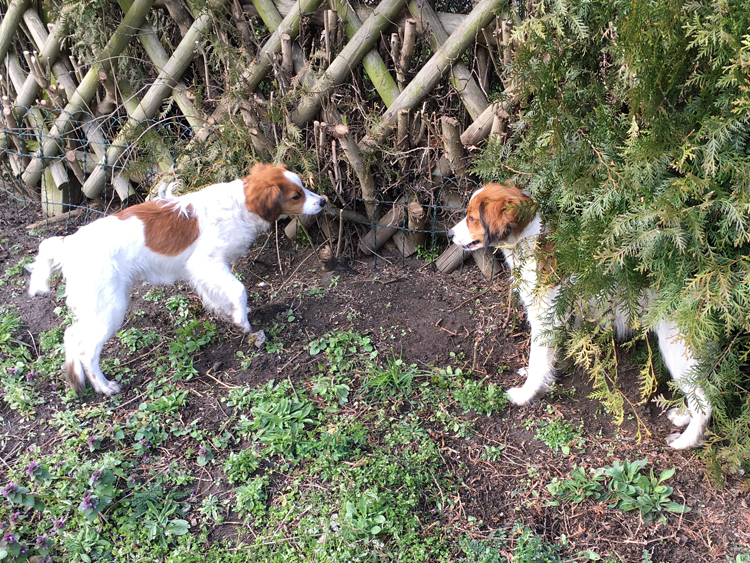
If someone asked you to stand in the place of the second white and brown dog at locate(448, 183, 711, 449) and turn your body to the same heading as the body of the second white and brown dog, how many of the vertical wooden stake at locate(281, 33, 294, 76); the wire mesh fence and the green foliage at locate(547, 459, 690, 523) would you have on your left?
1

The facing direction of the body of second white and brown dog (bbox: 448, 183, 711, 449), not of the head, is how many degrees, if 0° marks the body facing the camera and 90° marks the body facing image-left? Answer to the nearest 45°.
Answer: approximately 90°

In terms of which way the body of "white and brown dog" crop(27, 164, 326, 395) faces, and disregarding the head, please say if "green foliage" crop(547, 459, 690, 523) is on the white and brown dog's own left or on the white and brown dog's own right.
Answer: on the white and brown dog's own right

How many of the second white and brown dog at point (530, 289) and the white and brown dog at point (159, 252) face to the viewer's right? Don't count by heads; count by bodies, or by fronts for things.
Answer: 1

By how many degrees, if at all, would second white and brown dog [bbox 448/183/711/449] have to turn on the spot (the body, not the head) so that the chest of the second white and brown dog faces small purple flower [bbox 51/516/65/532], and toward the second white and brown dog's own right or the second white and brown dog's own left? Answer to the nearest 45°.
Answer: approximately 45° to the second white and brown dog's own left

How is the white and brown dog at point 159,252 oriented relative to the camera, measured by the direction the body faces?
to the viewer's right
